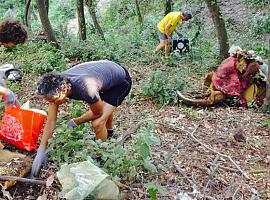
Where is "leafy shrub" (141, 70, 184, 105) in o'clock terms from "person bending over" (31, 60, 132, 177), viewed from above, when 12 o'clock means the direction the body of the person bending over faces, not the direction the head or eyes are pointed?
The leafy shrub is roughly at 4 o'clock from the person bending over.

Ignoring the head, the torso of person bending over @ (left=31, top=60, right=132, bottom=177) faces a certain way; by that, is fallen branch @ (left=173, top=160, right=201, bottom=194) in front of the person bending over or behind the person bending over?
behind

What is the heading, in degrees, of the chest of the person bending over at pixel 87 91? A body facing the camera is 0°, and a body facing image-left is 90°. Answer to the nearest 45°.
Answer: approximately 90°

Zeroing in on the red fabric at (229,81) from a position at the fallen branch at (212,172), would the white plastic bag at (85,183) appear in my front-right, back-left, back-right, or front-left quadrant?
back-left

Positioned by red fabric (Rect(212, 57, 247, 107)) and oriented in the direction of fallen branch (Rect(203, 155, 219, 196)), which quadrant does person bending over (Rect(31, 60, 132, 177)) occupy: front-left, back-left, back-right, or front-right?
front-right

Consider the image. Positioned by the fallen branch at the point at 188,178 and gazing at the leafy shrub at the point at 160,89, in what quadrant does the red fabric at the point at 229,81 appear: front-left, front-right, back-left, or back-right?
front-right

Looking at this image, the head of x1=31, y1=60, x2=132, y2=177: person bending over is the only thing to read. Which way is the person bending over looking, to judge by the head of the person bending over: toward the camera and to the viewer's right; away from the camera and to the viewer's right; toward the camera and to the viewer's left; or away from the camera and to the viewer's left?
toward the camera and to the viewer's left

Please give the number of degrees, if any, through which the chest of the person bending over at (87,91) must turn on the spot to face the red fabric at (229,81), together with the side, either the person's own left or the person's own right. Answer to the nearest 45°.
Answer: approximately 135° to the person's own right

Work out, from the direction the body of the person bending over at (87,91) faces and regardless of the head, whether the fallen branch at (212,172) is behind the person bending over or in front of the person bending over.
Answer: behind

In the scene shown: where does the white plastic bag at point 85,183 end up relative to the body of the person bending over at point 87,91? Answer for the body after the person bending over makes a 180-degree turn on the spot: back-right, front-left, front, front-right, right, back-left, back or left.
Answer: right

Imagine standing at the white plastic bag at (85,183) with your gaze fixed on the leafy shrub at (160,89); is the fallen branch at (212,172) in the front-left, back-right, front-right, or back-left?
front-right

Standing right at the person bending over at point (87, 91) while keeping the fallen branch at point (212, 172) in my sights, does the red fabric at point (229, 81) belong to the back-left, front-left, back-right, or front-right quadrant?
front-left
